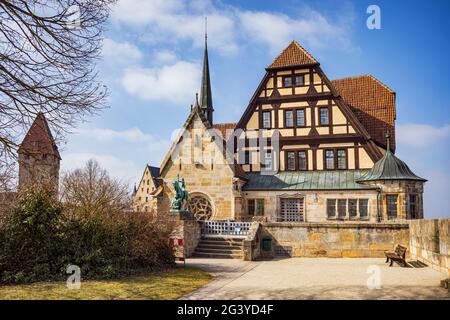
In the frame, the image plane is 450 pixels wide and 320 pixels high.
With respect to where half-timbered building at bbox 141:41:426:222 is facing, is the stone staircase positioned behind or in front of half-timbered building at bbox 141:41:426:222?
in front

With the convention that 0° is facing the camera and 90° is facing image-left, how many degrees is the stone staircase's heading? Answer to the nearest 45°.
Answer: approximately 0°

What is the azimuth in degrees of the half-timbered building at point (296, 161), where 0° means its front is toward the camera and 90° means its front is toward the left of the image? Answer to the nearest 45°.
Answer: approximately 0°

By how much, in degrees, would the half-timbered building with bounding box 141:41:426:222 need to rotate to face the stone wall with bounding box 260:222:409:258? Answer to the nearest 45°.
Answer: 0° — it already faces it

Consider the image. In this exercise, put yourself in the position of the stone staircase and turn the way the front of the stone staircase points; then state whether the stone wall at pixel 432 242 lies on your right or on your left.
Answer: on your left

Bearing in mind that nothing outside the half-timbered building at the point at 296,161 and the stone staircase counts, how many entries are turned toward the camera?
2

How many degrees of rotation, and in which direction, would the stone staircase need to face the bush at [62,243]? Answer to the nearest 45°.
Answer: approximately 45° to its right

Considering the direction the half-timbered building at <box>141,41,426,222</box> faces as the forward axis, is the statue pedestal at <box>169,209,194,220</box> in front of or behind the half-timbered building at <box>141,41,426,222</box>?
in front
